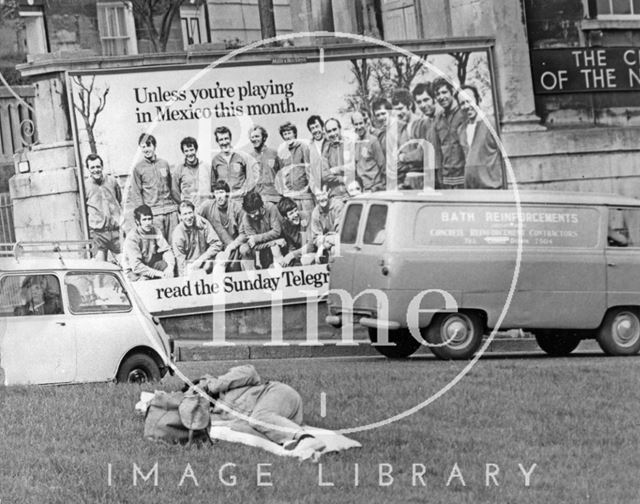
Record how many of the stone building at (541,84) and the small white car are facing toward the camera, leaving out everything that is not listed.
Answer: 1

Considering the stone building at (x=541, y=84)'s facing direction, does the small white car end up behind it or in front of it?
in front

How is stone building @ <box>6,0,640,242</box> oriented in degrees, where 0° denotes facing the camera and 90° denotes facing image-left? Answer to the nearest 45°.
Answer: approximately 0°

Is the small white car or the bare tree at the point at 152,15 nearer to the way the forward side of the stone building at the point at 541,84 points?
the small white car

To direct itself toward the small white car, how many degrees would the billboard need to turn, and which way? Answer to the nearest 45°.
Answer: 0° — it already faces it
